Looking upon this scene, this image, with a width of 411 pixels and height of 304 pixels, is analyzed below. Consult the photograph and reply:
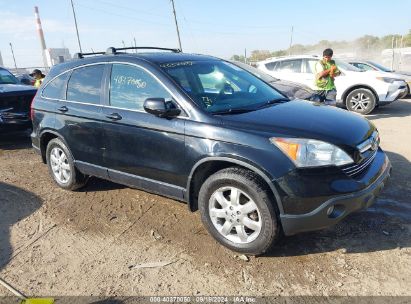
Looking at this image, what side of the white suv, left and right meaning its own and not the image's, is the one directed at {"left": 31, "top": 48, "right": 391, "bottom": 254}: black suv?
right

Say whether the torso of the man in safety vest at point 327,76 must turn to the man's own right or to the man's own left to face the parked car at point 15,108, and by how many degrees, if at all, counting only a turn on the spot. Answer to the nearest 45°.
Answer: approximately 90° to the man's own right

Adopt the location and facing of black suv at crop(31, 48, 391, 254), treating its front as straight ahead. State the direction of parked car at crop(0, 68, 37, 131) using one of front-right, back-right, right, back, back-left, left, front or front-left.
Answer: back

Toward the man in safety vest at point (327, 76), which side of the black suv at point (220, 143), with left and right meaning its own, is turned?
left

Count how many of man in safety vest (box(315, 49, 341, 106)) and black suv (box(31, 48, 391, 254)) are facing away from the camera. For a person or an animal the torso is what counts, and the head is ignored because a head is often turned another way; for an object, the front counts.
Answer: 0

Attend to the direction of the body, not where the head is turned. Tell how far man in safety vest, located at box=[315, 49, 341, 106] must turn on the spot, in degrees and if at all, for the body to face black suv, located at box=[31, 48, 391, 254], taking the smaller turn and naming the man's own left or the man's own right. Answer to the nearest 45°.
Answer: approximately 45° to the man's own right

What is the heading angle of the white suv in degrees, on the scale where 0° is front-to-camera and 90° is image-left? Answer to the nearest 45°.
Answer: approximately 270°

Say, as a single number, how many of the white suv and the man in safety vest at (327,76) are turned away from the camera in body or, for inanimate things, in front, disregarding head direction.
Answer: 0

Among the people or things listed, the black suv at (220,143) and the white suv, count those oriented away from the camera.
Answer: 0

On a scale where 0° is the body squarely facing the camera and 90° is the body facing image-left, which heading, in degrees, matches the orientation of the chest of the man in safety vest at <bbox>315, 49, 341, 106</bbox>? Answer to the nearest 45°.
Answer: approximately 315°
